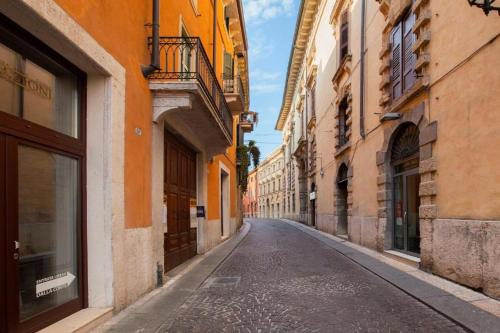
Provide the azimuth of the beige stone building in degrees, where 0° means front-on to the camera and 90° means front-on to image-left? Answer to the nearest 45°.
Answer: approximately 45°

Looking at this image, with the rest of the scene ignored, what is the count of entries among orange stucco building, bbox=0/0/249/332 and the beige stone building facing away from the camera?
0

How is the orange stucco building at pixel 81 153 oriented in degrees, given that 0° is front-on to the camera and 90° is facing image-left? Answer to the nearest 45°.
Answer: approximately 315°

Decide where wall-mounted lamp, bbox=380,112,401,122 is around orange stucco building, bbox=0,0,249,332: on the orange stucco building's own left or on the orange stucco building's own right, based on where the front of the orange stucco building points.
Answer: on the orange stucco building's own left

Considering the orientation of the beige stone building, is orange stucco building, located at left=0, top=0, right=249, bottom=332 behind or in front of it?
in front
